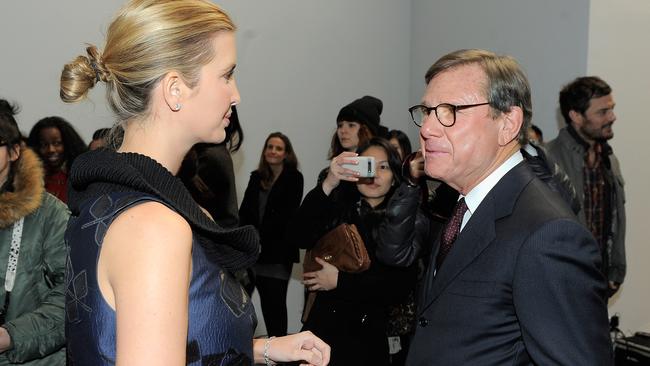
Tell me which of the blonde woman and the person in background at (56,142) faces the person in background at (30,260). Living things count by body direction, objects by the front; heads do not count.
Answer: the person in background at (56,142)

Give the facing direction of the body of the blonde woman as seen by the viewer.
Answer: to the viewer's right

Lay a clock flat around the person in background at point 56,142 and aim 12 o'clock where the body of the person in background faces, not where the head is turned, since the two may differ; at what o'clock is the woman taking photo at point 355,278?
The woman taking photo is roughly at 11 o'clock from the person in background.

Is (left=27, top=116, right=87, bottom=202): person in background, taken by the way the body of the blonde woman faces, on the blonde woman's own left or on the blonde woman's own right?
on the blonde woman's own left

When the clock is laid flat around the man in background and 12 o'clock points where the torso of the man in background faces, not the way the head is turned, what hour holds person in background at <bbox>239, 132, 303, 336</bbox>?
The person in background is roughly at 4 o'clock from the man in background.

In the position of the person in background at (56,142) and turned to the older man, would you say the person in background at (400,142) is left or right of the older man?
left

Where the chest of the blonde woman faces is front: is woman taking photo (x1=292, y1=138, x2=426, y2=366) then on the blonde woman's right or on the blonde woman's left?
on the blonde woman's left

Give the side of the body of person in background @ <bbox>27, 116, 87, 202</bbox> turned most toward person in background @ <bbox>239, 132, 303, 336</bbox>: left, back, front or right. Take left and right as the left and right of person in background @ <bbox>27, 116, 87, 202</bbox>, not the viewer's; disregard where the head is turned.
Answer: left

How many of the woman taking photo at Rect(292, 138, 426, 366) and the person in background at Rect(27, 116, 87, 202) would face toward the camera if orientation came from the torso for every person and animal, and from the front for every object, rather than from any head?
2

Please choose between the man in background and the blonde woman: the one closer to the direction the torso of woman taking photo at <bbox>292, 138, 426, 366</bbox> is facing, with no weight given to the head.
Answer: the blonde woman

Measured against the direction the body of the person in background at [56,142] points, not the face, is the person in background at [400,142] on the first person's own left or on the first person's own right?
on the first person's own left

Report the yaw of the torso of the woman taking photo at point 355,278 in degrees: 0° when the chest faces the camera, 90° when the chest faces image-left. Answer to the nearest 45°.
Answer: approximately 0°
